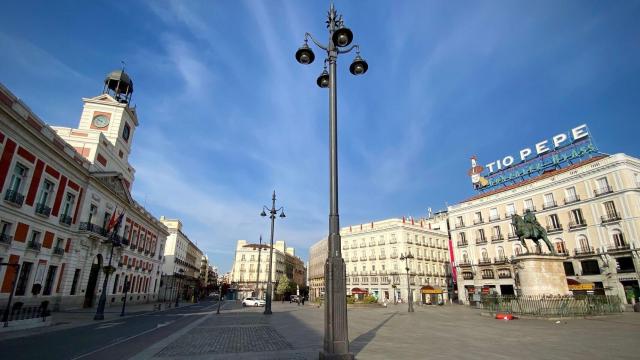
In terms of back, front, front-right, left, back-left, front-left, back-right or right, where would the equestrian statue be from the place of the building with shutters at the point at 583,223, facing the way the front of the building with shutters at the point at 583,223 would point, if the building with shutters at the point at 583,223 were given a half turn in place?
back-right

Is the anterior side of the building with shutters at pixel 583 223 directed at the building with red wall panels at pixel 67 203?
yes

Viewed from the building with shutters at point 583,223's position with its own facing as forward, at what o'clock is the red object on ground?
The red object on ground is roughly at 11 o'clock from the building with shutters.

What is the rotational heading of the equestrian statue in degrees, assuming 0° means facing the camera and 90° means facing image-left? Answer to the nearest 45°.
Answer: approximately 45°

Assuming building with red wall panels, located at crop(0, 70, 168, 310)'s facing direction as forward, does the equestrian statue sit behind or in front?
in front

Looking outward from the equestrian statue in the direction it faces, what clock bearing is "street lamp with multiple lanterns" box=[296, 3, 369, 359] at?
The street lamp with multiple lanterns is roughly at 11 o'clock from the equestrian statue.

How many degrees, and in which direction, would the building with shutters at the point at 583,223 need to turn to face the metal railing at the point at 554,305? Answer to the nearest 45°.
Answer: approximately 45° to its left

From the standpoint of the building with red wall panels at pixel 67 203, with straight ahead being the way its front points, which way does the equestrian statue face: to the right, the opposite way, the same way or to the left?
the opposite way

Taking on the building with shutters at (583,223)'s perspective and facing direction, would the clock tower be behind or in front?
in front

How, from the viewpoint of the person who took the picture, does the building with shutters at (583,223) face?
facing the viewer and to the left of the viewer

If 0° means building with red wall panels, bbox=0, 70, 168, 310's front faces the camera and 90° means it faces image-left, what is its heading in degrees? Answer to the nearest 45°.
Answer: approximately 315°
